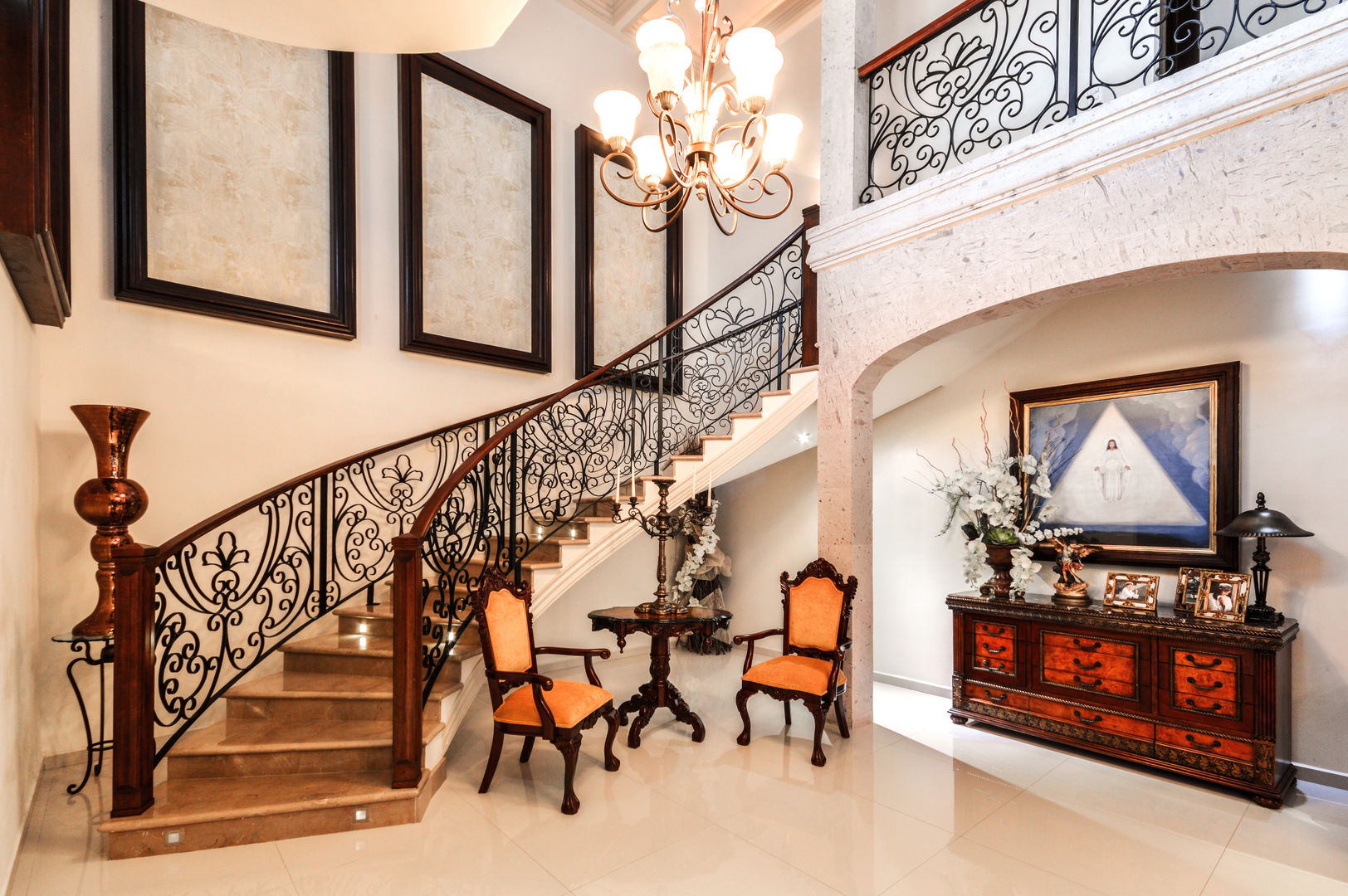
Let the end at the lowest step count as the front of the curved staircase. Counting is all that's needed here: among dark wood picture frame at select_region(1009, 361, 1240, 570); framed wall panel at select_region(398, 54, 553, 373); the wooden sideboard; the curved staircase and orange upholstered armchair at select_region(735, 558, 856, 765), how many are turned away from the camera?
0

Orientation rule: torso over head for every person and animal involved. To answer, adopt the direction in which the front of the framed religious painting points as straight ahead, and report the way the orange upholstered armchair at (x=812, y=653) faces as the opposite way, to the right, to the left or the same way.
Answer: the same way

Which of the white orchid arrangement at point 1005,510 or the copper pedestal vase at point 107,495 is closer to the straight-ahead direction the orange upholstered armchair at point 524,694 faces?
the white orchid arrangement

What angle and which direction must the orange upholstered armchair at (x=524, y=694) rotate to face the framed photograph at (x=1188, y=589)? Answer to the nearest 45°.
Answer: approximately 45° to its left

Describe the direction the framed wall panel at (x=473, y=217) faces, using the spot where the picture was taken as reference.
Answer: facing the viewer and to the right of the viewer

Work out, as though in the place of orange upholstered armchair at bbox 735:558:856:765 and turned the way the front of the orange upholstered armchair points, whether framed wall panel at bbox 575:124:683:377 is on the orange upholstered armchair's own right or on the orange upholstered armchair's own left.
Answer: on the orange upholstered armchair's own right

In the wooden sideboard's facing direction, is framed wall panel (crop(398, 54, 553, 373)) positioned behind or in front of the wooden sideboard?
in front

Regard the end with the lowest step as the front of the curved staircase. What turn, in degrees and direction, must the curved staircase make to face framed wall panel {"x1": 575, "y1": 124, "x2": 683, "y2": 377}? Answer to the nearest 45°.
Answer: approximately 135° to its left

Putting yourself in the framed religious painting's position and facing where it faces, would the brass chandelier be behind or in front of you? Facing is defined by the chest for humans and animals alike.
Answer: in front

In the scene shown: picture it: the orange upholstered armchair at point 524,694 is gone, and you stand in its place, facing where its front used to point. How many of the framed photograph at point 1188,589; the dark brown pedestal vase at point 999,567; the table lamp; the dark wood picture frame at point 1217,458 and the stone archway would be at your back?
0

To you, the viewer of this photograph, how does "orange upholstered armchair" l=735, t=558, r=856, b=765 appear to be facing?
facing the viewer and to the left of the viewer

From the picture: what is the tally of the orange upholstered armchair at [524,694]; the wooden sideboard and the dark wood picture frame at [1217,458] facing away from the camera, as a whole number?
0

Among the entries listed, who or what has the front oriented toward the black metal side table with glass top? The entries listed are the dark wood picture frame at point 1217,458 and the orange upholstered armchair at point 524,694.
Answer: the dark wood picture frame

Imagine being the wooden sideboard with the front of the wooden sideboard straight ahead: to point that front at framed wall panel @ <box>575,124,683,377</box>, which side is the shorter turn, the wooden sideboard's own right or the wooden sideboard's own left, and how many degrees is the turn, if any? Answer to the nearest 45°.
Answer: approximately 45° to the wooden sideboard's own right

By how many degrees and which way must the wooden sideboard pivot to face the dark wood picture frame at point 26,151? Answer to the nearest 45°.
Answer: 0° — it already faces it

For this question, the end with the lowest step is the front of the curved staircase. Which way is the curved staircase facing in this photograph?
toward the camera

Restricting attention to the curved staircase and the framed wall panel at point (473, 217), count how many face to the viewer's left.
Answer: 0

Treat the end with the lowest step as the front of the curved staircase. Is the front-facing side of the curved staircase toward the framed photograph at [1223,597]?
no
